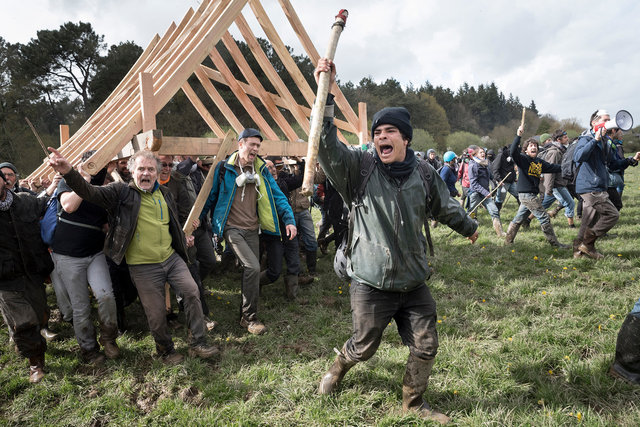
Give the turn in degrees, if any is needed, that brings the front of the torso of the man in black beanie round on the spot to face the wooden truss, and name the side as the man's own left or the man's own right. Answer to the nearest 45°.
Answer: approximately 135° to the man's own right

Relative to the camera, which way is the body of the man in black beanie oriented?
toward the camera
